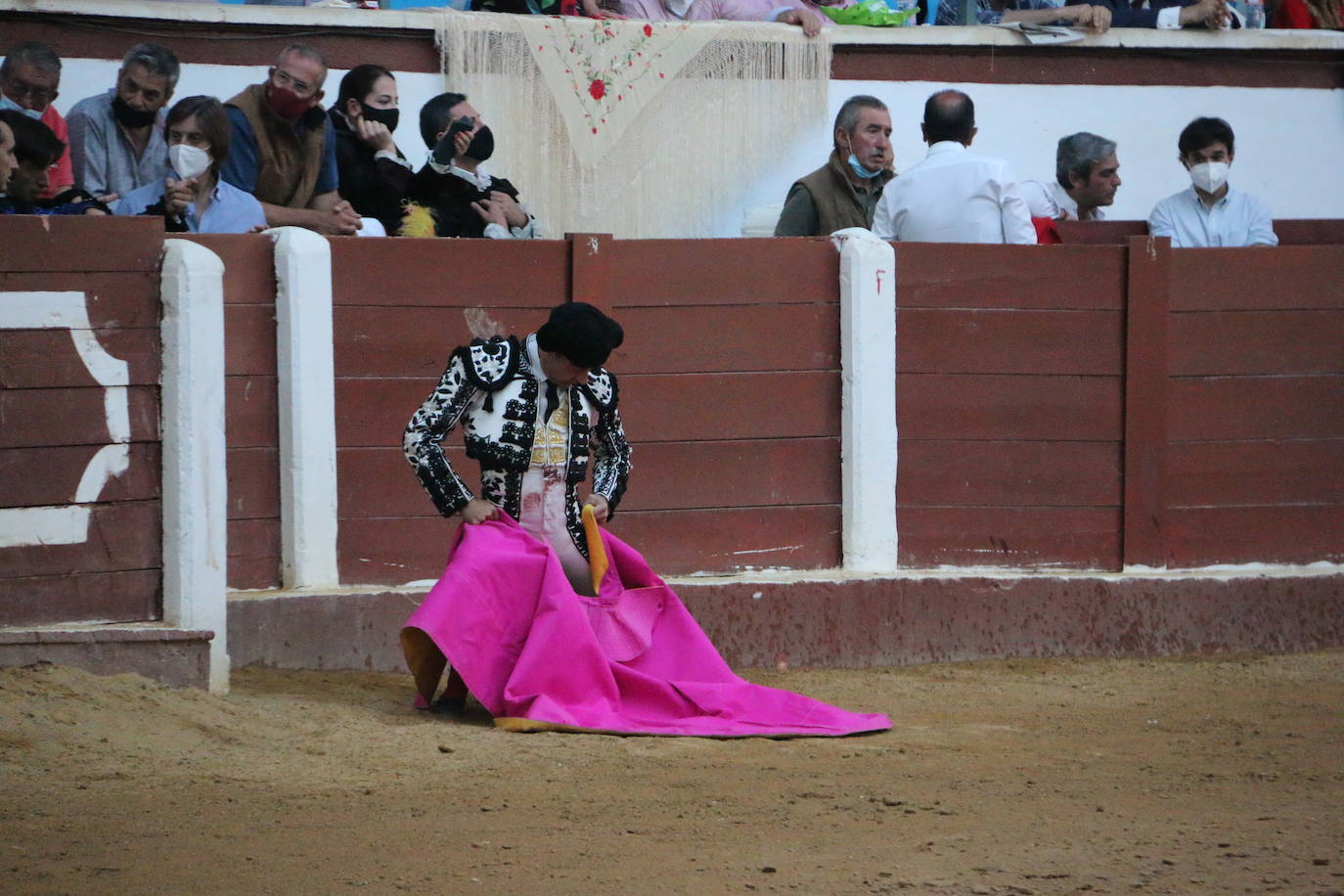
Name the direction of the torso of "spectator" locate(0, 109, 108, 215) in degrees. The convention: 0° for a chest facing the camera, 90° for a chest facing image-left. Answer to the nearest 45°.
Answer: approximately 315°

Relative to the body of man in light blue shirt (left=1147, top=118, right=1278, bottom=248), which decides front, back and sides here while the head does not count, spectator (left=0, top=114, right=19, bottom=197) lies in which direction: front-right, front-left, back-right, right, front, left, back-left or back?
front-right

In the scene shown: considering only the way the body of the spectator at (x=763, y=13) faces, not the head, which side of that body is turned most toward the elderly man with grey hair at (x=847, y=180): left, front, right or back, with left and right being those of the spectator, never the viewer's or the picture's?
front

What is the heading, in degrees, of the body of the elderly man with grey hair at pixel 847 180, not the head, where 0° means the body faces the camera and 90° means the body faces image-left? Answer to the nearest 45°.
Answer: approximately 315°

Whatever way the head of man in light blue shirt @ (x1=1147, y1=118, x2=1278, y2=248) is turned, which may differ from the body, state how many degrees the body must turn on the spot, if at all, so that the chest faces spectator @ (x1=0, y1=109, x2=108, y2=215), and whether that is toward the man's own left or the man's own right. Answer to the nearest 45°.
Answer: approximately 45° to the man's own right

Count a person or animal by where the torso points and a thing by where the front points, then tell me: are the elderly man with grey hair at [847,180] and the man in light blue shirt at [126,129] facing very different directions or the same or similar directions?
same or similar directions

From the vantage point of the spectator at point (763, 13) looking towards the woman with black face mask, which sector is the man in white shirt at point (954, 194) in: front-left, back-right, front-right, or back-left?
front-left

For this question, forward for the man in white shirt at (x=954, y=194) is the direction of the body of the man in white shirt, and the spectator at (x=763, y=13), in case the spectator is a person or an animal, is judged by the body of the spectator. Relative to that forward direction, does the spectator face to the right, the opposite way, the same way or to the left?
the opposite way

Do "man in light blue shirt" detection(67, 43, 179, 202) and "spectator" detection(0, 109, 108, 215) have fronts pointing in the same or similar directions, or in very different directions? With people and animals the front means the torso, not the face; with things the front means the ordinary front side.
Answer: same or similar directions

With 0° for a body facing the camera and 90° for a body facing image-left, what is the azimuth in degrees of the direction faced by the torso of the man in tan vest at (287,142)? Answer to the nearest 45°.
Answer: approximately 315°

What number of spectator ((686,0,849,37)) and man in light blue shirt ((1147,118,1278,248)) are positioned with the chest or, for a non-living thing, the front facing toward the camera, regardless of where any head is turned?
2

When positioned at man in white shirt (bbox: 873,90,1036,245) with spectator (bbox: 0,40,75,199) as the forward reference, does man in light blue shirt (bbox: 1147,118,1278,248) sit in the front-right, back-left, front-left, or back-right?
back-right

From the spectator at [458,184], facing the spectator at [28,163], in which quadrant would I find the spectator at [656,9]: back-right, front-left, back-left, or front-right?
back-right

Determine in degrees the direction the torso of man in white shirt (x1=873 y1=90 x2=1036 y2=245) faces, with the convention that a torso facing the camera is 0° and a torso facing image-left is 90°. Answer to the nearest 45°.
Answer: approximately 180°

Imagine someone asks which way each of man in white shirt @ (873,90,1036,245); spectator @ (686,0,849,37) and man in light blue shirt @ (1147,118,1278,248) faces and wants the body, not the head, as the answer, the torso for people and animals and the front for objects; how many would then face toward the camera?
2

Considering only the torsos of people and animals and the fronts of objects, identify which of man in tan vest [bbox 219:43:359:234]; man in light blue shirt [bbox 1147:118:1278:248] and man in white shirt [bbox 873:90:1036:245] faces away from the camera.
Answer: man in white shirt [bbox 873:90:1036:245]

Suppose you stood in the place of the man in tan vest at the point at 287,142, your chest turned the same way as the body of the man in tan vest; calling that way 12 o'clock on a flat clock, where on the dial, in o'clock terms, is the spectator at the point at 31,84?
The spectator is roughly at 4 o'clock from the man in tan vest.

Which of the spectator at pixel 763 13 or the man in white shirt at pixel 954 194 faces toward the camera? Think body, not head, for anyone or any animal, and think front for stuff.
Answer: the spectator

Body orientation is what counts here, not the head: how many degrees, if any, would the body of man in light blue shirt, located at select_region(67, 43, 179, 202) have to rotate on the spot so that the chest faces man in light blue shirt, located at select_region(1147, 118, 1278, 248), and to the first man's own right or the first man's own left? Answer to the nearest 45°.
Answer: approximately 45° to the first man's own left

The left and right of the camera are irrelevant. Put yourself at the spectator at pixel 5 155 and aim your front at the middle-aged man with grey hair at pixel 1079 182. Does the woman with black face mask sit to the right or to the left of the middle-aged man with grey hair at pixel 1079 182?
left

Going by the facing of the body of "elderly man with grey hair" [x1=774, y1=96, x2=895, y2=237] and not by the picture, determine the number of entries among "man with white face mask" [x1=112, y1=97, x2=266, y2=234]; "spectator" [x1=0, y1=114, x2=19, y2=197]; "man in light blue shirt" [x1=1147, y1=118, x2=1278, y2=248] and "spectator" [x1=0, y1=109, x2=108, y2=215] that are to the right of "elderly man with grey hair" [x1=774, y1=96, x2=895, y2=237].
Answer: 3

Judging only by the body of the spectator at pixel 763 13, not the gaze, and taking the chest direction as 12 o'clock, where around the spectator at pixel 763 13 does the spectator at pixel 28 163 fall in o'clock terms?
the spectator at pixel 28 163 is roughly at 1 o'clock from the spectator at pixel 763 13.
